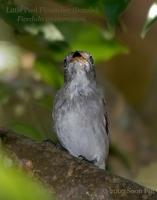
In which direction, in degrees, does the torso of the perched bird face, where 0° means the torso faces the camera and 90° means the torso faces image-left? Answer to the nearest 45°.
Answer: approximately 0°
